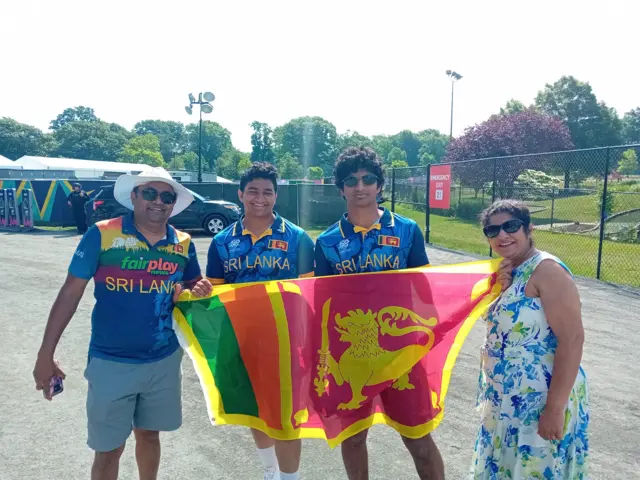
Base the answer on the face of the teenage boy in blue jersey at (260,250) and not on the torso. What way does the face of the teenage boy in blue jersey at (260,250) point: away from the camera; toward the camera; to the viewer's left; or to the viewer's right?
toward the camera

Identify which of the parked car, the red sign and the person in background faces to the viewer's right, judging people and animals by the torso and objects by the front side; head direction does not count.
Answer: the parked car

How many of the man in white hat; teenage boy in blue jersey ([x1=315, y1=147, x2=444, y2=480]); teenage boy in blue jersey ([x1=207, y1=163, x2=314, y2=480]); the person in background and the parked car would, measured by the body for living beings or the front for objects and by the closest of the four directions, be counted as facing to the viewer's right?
1

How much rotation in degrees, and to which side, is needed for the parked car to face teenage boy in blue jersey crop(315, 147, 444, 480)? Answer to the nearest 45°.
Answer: approximately 90° to its right

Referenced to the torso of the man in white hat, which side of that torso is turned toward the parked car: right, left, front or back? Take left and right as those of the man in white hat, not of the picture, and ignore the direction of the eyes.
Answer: back

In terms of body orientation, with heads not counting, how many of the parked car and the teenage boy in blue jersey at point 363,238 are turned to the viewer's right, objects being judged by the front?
1

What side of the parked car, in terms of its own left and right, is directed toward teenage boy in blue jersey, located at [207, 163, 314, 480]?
right

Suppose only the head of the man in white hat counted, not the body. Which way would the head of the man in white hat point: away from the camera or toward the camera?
toward the camera

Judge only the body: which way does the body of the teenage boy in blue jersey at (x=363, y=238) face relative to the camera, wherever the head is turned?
toward the camera

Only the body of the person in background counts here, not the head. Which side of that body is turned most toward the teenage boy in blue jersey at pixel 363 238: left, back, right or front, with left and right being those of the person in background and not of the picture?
front

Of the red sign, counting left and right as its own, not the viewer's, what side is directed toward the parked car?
right

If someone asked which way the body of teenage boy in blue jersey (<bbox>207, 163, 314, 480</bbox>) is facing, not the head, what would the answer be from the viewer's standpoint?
toward the camera

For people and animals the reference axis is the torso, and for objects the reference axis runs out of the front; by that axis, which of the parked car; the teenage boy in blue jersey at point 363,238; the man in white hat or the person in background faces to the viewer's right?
the parked car

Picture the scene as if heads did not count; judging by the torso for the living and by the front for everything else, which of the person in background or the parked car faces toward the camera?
the person in background

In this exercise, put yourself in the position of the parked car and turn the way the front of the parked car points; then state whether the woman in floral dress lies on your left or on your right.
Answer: on your right

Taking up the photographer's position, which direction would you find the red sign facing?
facing the viewer

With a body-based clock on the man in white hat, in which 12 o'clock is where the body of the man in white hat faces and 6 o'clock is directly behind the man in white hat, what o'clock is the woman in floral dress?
The woman in floral dress is roughly at 10 o'clock from the man in white hat.

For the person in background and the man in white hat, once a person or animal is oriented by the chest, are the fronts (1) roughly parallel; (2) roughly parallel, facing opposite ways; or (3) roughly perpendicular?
roughly parallel

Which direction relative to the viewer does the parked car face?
to the viewer's right

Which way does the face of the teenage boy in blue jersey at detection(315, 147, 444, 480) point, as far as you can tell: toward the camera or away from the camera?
toward the camera

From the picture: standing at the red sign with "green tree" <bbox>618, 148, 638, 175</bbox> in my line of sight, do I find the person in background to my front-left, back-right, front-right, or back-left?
back-left

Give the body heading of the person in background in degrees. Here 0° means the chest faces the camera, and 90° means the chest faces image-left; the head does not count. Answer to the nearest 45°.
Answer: approximately 0°
